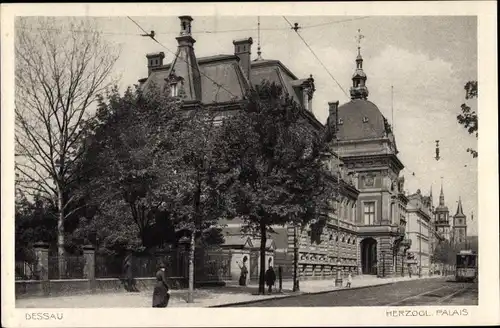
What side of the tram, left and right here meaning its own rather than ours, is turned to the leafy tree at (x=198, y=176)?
front

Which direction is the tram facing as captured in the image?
toward the camera

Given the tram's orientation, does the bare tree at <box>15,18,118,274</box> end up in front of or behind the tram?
in front

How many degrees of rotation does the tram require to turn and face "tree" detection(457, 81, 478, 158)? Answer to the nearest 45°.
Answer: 0° — it already faces it

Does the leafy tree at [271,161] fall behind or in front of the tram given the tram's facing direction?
in front
